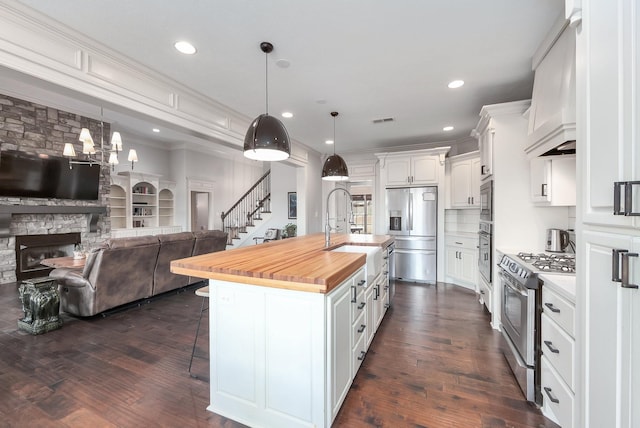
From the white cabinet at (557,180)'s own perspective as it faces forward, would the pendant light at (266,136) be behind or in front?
in front

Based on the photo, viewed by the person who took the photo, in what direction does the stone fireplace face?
facing the viewer and to the right of the viewer

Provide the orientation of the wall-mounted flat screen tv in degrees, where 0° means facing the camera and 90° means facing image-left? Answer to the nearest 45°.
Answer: approximately 315°

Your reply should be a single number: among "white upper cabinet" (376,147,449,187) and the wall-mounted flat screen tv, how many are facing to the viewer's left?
0

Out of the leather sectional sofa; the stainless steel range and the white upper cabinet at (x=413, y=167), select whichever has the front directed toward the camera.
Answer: the white upper cabinet

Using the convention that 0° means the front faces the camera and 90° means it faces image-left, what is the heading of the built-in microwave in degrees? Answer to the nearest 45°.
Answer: approximately 90°

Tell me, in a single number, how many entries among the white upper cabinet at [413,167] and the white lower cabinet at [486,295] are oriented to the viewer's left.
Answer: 1

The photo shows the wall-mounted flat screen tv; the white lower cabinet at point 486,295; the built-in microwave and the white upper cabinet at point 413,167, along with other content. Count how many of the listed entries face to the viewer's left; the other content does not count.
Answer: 2

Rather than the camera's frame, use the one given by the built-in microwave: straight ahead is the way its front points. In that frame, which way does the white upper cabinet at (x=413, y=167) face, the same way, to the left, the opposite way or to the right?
to the left

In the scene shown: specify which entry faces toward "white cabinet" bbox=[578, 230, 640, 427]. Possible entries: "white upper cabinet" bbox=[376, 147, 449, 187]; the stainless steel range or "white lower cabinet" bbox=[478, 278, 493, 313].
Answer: the white upper cabinet

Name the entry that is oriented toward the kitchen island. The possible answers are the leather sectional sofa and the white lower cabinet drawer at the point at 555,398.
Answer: the white lower cabinet drawer

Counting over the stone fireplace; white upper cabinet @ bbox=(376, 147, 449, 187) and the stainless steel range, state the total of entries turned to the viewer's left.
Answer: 1

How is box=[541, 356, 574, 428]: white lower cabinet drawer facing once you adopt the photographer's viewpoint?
facing the viewer and to the left of the viewer

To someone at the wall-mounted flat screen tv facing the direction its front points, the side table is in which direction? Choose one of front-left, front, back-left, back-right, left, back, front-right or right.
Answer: front-right
